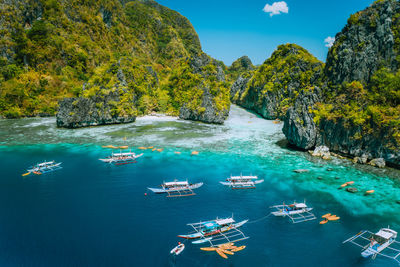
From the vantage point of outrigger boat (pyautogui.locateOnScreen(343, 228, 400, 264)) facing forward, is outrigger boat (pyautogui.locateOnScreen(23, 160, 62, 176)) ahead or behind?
ahead

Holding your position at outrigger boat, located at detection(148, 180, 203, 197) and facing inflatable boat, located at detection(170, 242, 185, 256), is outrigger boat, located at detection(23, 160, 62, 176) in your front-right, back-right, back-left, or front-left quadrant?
back-right

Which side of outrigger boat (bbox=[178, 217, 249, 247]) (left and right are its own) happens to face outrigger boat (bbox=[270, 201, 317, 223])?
back

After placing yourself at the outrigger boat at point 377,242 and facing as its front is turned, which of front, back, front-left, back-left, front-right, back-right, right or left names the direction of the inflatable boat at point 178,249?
front

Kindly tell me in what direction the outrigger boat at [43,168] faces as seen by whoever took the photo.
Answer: facing the viewer and to the left of the viewer

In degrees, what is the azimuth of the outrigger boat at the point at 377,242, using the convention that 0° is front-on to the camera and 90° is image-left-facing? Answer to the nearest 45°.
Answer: approximately 45°

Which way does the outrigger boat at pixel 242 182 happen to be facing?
to the viewer's left

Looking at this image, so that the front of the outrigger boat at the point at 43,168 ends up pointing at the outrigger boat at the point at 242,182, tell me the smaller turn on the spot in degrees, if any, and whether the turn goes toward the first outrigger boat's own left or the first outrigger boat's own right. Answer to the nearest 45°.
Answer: approximately 90° to the first outrigger boat's own left

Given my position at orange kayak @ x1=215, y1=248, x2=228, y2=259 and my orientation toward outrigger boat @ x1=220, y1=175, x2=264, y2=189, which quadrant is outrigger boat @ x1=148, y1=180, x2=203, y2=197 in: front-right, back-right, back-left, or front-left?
front-left

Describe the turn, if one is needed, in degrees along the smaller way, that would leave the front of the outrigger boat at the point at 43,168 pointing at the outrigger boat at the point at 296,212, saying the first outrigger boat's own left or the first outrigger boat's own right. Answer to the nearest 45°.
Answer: approximately 90° to the first outrigger boat's own left

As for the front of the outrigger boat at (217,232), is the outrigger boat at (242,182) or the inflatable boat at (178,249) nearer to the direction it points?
the inflatable boat

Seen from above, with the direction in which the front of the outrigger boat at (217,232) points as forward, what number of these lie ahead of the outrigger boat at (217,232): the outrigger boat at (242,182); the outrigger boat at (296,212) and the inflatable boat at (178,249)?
1
